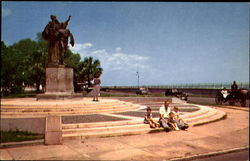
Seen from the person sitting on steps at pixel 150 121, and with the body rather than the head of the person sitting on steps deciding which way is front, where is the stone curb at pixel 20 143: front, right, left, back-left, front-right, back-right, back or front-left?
right

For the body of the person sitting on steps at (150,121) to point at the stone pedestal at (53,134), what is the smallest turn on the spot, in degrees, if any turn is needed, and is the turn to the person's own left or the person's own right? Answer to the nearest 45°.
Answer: approximately 90° to the person's own right

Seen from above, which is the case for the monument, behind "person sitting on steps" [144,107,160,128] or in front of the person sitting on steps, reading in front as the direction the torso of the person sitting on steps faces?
behind

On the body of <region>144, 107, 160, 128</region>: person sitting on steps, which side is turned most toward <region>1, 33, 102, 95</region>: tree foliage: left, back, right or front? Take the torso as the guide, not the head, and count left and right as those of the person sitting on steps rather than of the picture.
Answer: back

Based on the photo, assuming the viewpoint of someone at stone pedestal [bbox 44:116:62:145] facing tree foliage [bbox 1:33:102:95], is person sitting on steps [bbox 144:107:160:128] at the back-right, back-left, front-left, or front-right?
front-right

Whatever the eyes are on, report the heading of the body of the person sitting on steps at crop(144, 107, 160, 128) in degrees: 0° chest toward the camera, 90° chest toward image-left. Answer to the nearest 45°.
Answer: approximately 315°
